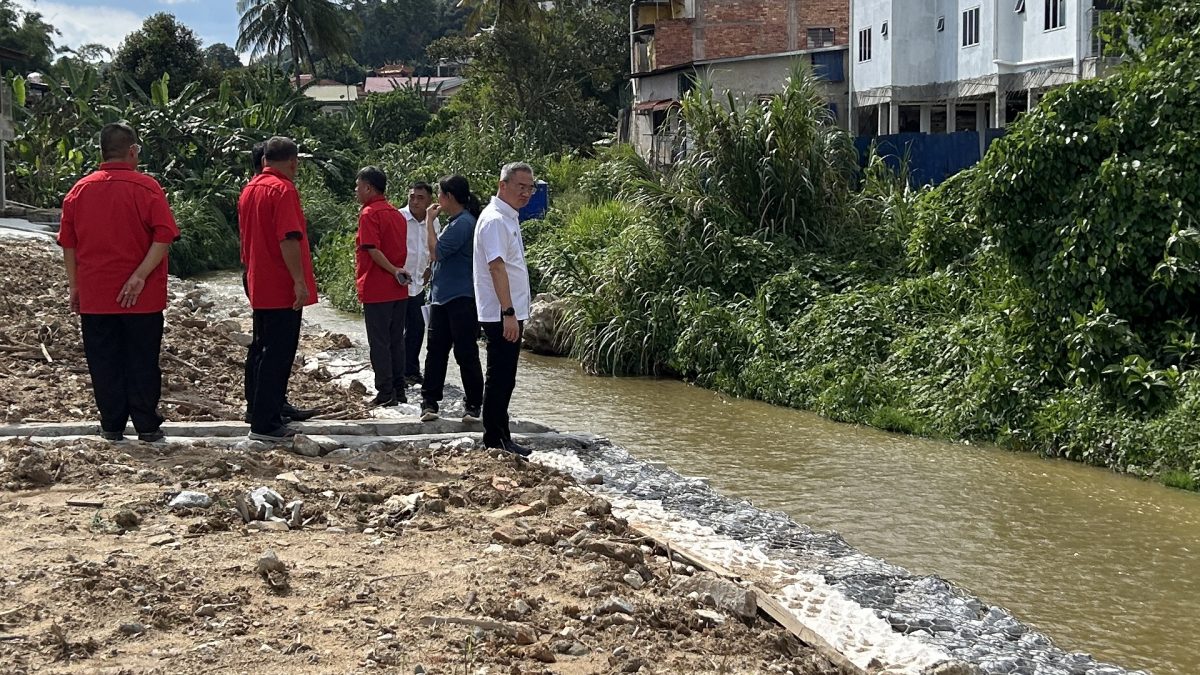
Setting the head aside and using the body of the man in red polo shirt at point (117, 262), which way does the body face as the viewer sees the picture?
away from the camera

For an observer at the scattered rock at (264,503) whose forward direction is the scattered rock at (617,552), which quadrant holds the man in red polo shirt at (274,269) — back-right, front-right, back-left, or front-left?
back-left

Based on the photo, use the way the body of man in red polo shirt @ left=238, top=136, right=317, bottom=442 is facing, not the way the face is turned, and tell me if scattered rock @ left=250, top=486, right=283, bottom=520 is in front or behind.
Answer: behind

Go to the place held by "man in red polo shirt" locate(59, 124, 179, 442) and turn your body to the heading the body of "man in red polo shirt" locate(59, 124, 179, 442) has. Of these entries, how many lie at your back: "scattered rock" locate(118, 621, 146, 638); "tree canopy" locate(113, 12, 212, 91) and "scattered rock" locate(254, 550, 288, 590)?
2

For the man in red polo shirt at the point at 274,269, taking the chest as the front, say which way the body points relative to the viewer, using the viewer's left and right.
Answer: facing away from the viewer and to the right of the viewer

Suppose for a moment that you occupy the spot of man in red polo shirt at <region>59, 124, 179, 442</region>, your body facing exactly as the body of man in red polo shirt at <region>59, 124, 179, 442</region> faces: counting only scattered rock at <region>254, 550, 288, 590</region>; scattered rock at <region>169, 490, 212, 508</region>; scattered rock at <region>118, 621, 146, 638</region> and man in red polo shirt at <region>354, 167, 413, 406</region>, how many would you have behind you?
3

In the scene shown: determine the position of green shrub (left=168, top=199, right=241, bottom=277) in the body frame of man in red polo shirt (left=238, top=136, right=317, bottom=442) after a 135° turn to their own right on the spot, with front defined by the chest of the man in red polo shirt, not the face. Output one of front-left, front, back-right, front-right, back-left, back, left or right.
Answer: back

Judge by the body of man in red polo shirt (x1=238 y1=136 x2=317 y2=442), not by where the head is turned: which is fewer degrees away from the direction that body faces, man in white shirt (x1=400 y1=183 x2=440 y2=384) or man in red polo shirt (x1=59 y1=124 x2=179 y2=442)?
the man in white shirt

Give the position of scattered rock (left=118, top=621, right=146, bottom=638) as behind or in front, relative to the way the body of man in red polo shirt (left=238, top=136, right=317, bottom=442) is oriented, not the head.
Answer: behind

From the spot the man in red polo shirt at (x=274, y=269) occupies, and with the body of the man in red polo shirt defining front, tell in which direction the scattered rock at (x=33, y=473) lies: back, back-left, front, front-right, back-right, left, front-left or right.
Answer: back

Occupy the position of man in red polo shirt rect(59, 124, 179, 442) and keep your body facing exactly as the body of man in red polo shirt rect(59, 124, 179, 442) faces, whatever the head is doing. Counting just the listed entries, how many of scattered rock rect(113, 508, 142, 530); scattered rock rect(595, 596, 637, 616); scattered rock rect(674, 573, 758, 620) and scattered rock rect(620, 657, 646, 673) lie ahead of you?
0

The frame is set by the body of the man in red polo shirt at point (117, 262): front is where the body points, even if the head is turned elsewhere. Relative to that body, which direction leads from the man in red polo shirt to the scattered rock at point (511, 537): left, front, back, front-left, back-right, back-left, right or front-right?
back-right

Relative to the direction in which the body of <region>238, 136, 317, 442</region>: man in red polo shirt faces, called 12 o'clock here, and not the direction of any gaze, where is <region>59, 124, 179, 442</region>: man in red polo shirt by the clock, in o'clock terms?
<region>59, 124, 179, 442</region>: man in red polo shirt is roughly at 7 o'clock from <region>238, 136, 317, 442</region>: man in red polo shirt.

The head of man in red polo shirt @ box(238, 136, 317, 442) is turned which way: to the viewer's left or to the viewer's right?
to the viewer's right

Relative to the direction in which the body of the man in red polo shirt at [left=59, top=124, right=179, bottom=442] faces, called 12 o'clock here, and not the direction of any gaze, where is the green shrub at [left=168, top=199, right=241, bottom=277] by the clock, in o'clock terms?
The green shrub is roughly at 12 o'clock from the man in red polo shirt.

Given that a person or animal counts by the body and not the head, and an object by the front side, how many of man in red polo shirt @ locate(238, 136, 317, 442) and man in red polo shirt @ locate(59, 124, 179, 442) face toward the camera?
0

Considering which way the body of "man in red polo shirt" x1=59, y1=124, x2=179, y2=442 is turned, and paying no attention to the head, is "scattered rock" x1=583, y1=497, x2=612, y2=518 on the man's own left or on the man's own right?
on the man's own right

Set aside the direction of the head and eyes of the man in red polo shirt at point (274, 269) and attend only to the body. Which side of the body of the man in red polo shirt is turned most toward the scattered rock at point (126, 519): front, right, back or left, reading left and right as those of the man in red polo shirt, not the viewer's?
back
